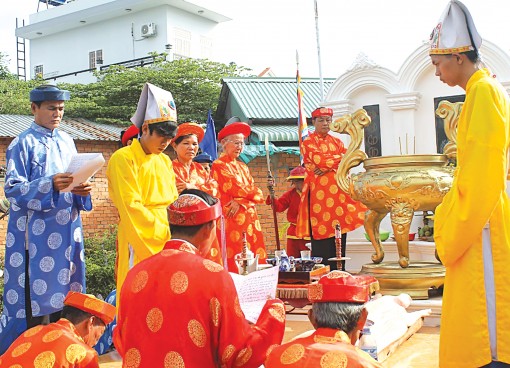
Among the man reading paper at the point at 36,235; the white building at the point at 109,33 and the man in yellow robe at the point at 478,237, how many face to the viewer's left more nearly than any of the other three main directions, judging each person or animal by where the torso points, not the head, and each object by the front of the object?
1

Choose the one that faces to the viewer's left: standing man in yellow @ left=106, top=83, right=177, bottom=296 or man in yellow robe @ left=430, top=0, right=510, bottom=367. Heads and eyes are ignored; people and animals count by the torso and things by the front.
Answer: the man in yellow robe

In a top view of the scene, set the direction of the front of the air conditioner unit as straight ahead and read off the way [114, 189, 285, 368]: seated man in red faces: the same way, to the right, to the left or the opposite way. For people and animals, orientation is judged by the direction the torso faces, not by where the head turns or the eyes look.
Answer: the opposite way

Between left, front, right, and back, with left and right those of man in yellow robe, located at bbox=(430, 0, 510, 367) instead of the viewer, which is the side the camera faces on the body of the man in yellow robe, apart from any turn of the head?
left

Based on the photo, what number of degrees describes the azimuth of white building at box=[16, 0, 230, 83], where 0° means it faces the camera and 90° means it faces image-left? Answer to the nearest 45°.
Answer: approximately 315°

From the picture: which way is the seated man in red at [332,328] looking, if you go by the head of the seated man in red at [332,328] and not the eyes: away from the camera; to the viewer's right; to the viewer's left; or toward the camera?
away from the camera

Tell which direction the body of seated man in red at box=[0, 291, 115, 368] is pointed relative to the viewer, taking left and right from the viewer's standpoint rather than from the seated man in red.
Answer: facing away from the viewer and to the right of the viewer

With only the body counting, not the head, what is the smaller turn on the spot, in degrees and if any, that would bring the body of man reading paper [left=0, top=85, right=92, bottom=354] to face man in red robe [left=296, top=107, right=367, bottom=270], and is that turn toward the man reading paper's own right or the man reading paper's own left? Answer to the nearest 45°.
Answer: approximately 90° to the man reading paper's own left

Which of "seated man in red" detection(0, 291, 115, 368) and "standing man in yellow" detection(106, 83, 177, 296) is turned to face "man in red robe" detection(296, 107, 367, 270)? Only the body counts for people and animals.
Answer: the seated man in red

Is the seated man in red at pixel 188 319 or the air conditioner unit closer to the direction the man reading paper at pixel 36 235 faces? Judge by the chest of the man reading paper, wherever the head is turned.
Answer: the seated man in red

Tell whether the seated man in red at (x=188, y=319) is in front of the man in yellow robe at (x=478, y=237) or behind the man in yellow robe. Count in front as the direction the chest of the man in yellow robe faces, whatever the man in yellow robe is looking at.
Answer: in front

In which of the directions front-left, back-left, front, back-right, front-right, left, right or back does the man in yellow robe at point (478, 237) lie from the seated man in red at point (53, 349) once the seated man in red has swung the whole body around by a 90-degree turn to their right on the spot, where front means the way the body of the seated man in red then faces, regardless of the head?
front

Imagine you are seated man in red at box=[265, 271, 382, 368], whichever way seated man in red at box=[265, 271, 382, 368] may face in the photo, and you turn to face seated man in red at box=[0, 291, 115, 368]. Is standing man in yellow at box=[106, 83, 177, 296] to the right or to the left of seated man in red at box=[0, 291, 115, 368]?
right

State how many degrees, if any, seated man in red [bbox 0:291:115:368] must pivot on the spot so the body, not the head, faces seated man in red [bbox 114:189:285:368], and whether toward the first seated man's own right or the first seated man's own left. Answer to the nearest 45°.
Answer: approximately 90° to the first seated man's own right

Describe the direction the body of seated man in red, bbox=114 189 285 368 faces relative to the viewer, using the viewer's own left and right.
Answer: facing away from the viewer and to the right of the viewer
